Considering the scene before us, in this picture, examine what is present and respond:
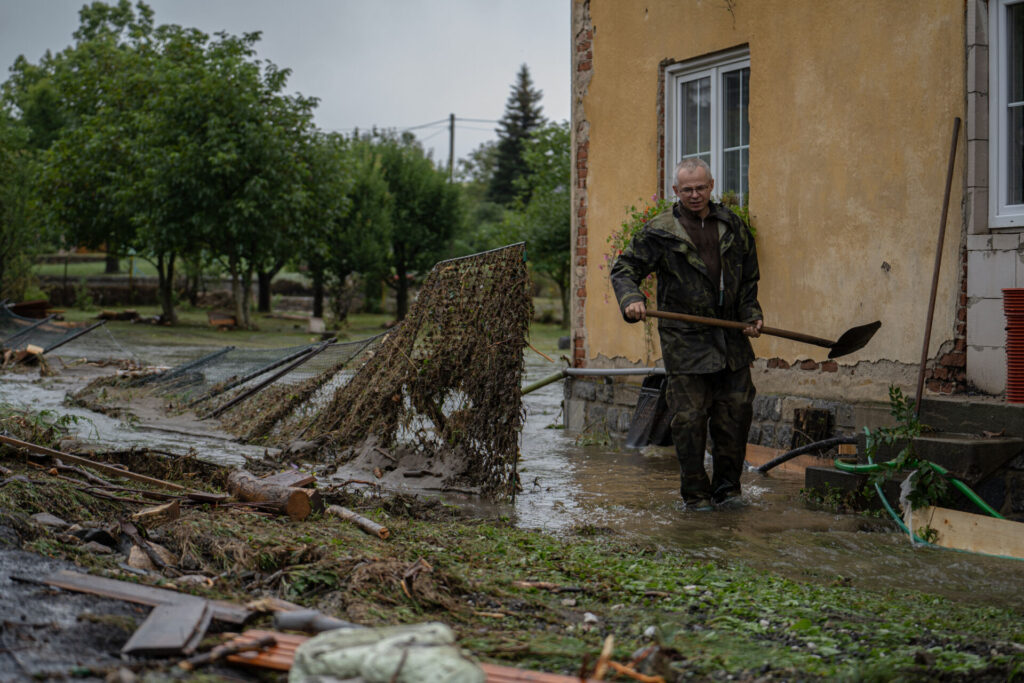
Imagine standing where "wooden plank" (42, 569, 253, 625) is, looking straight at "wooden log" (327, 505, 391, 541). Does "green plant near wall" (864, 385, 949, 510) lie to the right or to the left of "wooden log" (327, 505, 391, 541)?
right

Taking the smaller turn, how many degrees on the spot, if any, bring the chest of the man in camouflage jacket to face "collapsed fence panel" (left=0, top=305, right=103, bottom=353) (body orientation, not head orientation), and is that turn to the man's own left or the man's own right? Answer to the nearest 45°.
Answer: approximately 135° to the man's own right

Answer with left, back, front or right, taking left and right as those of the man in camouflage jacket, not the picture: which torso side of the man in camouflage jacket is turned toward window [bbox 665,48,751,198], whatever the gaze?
back

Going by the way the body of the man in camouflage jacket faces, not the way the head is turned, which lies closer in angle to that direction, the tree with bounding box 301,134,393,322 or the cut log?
the cut log

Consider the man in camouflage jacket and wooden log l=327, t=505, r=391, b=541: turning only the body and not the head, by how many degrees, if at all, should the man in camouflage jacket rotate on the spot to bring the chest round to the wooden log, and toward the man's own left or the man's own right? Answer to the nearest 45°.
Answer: approximately 45° to the man's own right

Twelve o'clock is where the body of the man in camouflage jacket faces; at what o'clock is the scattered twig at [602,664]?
The scattered twig is roughly at 12 o'clock from the man in camouflage jacket.

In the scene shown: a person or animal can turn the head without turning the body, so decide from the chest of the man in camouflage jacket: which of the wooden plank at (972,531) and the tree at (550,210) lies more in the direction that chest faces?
the wooden plank

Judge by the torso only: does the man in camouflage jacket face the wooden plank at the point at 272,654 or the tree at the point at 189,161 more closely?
the wooden plank

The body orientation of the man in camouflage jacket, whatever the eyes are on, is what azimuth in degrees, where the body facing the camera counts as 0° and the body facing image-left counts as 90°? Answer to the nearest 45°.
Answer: approximately 0°

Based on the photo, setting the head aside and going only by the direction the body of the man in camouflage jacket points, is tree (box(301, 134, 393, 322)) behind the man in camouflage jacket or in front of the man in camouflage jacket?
behind

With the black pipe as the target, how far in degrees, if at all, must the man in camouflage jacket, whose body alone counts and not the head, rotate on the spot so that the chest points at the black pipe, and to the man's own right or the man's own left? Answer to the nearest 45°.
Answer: approximately 135° to the man's own left

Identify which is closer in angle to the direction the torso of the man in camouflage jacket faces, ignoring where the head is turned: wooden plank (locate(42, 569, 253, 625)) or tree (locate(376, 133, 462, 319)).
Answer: the wooden plank

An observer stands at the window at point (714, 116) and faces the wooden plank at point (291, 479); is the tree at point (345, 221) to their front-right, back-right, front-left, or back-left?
back-right

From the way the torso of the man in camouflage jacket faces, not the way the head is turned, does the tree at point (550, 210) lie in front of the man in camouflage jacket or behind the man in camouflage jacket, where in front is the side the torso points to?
behind

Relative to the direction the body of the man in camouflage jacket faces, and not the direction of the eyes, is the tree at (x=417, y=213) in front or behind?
behind

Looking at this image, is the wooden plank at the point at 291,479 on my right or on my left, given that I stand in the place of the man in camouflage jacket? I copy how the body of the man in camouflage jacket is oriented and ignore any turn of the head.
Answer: on my right
